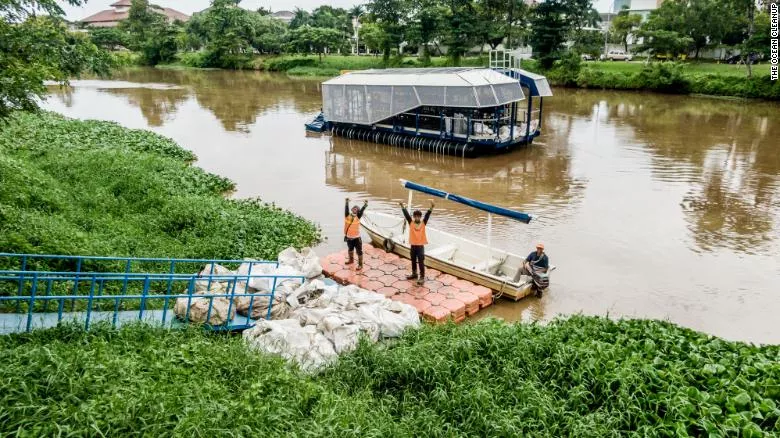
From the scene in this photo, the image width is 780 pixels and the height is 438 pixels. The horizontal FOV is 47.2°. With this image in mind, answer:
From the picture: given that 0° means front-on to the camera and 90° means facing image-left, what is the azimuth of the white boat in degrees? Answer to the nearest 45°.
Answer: approximately 135°

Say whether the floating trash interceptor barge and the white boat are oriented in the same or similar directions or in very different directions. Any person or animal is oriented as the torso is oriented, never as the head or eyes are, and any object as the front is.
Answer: very different directions

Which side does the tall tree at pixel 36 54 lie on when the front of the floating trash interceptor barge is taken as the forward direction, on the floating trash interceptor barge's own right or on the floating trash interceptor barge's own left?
on the floating trash interceptor barge's own right

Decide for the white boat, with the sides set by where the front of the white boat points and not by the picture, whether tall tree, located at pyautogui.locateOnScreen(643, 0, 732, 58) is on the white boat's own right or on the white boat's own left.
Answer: on the white boat's own right

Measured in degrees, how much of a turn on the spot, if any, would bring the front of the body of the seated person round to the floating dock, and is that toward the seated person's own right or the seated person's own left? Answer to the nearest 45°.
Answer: approximately 45° to the seated person's own right

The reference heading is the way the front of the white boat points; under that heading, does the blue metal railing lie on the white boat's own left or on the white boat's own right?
on the white boat's own left

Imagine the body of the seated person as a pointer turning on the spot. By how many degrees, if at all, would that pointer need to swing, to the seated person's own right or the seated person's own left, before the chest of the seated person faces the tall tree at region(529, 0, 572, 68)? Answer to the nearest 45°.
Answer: approximately 135° to the seated person's own right

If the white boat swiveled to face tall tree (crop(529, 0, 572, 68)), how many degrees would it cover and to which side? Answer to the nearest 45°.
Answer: approximately 45° to its right
